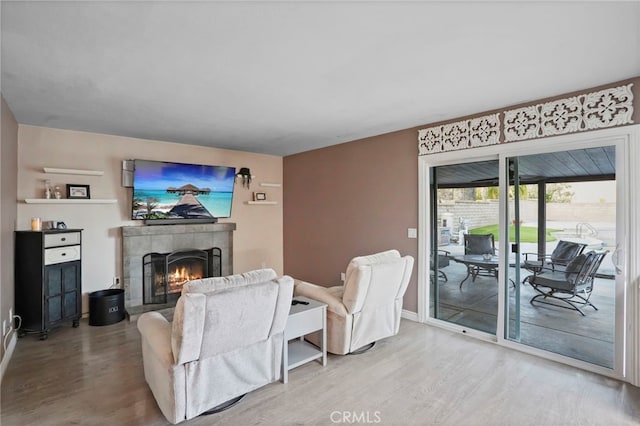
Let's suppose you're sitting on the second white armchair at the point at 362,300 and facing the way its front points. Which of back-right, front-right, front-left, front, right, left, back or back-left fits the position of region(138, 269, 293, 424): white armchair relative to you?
left

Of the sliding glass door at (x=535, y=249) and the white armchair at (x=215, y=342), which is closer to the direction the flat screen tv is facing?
the white armchair

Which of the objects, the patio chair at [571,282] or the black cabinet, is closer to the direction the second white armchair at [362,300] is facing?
the black cabinet

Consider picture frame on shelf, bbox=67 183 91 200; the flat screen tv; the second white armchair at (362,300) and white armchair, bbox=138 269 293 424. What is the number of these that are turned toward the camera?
2

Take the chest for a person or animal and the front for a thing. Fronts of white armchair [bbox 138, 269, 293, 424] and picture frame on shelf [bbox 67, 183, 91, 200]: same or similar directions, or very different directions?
very different directions

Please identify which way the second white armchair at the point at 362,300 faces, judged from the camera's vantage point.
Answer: facing away from the viewer and to the left of the viewer

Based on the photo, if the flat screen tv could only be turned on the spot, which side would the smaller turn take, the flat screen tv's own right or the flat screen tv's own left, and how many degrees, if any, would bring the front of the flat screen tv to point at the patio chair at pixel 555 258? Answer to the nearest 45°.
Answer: approximately 45° to the flat screen tv's own left

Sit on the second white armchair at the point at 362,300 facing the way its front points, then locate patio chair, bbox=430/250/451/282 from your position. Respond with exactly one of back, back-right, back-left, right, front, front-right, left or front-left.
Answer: right

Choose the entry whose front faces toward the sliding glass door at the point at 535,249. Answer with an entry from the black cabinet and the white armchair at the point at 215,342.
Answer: the black cabinet

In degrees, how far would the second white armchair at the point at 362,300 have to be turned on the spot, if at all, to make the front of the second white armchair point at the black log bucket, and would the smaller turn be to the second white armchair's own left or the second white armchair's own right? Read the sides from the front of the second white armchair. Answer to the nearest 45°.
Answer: approximately 45° to the second white armchair's own left

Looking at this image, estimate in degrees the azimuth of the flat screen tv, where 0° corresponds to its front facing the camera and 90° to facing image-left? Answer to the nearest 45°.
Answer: approximately 0°

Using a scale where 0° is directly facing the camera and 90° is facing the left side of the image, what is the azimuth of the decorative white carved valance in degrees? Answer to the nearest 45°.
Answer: approximately 45°

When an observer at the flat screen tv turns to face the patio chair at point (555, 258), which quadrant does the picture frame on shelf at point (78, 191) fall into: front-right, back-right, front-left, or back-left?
back-right
